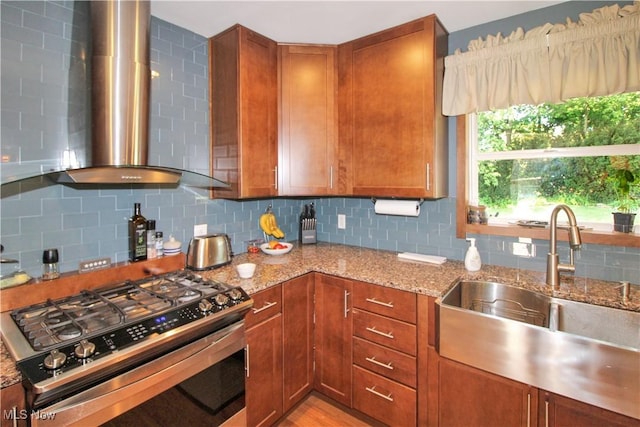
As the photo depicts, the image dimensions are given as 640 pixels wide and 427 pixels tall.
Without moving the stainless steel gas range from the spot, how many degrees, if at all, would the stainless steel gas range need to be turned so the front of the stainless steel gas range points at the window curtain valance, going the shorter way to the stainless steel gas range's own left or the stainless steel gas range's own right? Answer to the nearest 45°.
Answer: approximately 45° to the stainless steel gas range's own left

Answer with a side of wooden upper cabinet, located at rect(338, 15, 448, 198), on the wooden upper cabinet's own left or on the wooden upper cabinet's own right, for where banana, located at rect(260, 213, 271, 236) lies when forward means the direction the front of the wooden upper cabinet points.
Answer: on the wooden upper cabinet's own right

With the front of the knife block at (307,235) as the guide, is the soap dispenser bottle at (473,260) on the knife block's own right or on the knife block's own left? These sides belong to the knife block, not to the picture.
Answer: on the knife block's own left

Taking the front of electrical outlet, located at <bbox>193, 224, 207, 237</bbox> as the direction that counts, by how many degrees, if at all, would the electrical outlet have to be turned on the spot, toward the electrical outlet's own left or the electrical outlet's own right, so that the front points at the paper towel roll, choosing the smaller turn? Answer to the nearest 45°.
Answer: approximately 45° to the electrical outlet's own left

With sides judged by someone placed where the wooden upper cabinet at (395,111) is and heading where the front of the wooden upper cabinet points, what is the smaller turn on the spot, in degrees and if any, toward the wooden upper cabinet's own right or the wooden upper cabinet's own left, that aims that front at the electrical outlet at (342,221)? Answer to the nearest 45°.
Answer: approximately 90° to the wooden upper cabinet's own right

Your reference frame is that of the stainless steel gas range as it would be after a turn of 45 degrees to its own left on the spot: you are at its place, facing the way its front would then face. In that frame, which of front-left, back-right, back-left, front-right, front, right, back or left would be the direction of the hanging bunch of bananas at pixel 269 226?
front-left

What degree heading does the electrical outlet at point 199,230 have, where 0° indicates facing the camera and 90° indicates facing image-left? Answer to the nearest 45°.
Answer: approximately 315°

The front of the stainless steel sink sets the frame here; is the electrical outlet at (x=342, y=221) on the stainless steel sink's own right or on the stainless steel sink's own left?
on the stainless steel sink's own right

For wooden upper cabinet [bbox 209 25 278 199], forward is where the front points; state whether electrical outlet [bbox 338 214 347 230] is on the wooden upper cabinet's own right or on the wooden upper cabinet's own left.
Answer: on the wooden upper cabinet's own left
